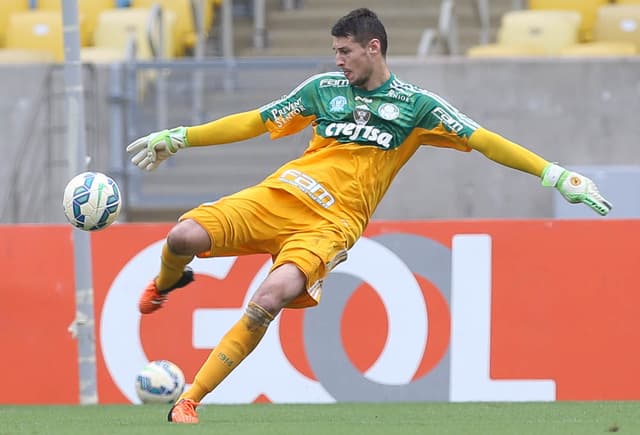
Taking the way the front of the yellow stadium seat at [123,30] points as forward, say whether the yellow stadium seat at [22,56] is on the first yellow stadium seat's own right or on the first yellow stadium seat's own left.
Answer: on the first yellow stadium seat's own right

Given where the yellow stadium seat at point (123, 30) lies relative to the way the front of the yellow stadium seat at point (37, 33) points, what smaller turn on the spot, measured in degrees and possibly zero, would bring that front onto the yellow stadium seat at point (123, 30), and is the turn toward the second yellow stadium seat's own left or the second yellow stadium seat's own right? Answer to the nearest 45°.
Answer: approximately 90° to the second yellow stadium seat's own left

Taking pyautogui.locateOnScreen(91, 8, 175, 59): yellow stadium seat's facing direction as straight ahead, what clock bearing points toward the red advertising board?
The red advertising board is roughly at 11 o'clock from the yellow stadium seat.

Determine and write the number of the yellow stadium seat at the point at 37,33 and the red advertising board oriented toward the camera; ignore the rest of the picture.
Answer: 2

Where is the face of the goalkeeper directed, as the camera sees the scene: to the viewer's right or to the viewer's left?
to the viewer's left

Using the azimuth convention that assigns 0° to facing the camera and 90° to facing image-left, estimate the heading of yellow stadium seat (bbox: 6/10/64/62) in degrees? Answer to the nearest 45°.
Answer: approximately 0°

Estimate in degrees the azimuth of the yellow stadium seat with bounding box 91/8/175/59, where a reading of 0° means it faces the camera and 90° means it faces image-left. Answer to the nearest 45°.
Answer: approximately 0°

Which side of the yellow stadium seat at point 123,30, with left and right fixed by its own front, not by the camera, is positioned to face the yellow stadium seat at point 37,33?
right

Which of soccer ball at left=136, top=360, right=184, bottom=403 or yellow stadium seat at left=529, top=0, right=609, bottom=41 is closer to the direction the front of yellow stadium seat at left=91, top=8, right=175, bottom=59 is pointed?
the soccer ball
